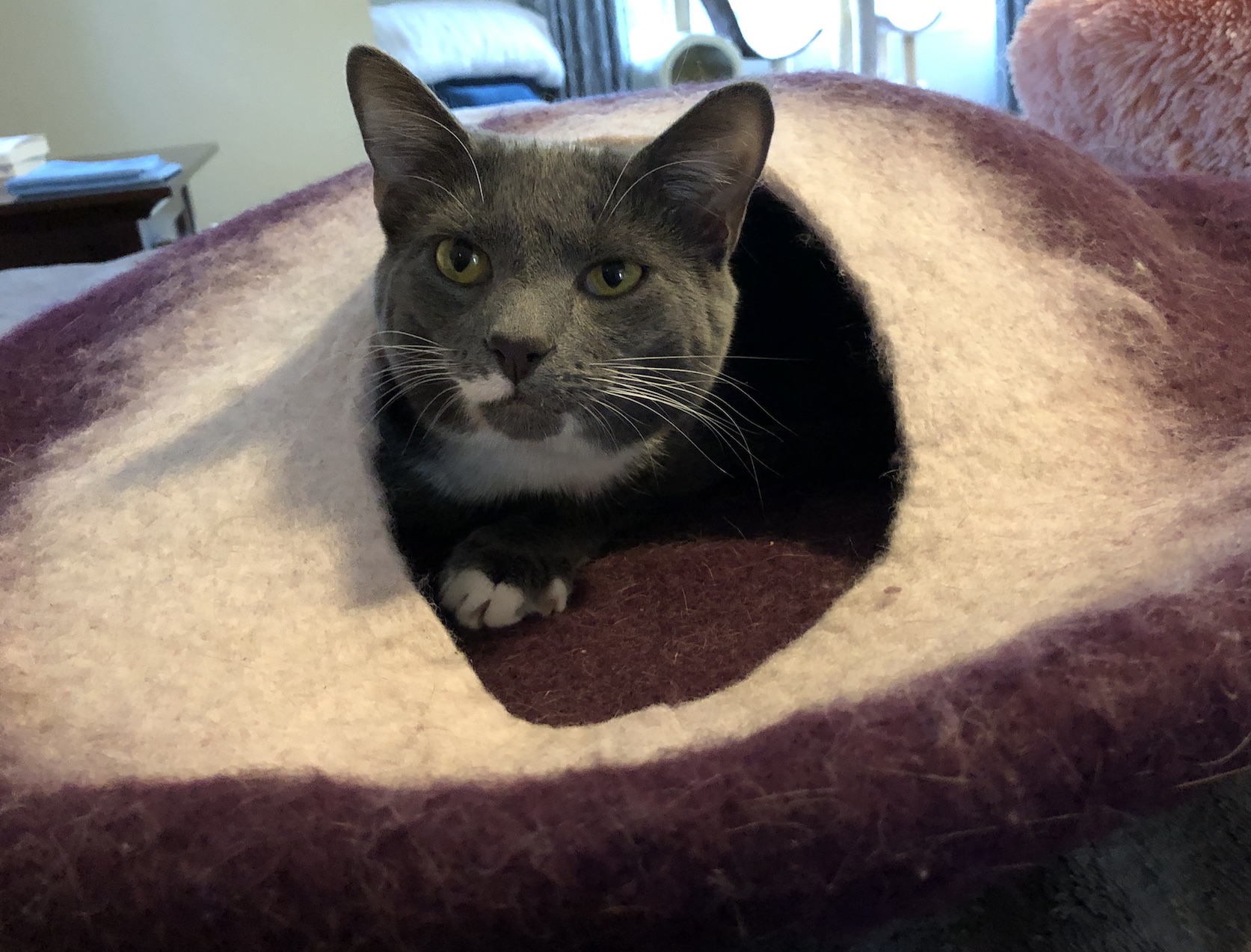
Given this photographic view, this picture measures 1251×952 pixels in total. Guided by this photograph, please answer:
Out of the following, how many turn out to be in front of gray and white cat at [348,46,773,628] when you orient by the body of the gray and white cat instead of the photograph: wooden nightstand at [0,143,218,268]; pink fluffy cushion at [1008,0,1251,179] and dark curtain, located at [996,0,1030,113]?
0

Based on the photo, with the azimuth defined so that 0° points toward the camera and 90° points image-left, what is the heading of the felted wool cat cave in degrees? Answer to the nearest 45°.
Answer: approximately 0°

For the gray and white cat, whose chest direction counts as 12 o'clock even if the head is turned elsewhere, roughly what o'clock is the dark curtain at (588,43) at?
The dark curtain is roughly at 6 o'clock from the gray and white cat.

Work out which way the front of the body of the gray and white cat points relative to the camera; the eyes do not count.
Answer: toward the camera

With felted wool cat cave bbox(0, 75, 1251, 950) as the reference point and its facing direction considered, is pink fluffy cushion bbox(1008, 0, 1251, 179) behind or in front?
behind

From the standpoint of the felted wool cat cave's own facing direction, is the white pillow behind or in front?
behind

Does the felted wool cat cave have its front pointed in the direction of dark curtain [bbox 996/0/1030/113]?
no

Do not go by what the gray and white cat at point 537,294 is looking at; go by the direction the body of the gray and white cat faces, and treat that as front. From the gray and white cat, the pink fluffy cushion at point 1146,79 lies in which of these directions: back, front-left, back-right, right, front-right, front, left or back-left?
back-left

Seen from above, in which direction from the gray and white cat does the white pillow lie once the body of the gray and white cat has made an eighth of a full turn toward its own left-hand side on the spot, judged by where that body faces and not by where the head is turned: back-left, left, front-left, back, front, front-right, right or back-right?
back-left

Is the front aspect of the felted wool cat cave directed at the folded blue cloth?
no

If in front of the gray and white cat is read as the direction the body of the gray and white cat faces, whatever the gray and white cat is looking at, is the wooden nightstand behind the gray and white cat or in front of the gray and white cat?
behind

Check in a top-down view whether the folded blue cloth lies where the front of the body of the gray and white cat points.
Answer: no
